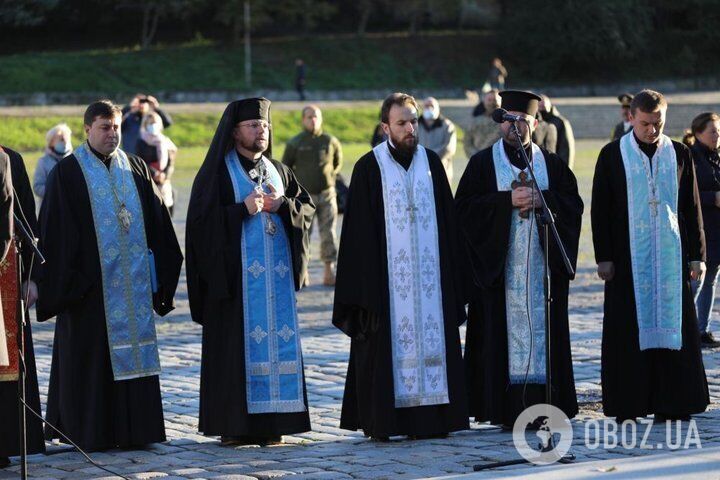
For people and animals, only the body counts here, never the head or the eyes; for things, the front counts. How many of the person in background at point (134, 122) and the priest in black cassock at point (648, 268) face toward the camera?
2

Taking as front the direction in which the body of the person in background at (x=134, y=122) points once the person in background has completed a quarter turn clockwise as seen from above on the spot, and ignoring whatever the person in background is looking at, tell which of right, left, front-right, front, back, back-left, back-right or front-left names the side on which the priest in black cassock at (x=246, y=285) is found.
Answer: left

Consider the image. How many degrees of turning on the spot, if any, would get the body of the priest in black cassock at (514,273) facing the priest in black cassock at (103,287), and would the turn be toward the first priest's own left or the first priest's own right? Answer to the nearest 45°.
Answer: approximately 90° to the first priest's own right

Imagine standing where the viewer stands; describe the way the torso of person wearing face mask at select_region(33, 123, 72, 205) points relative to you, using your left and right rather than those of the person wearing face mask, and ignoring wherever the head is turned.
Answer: facing the viewer and to the right of the viewer

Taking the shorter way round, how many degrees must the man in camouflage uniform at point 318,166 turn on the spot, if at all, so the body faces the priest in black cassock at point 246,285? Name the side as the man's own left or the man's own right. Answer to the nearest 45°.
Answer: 0° — they already face them

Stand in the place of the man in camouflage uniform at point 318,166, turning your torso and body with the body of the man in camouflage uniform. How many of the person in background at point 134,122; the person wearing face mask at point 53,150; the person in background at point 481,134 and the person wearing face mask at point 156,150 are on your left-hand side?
1

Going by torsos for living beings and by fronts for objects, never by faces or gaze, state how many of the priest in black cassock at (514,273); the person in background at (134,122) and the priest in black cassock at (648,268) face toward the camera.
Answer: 3
